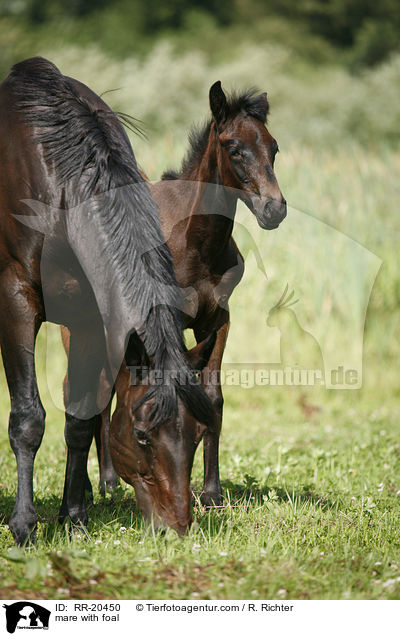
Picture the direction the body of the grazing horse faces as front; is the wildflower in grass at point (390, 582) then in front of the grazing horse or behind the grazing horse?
in front

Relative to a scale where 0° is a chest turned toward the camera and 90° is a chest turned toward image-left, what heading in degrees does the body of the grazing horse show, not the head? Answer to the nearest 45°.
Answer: approximately 315°
